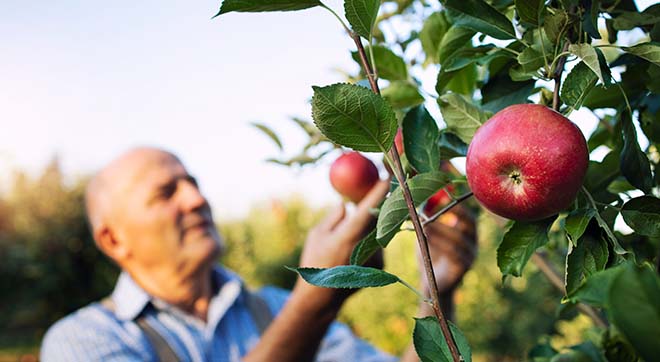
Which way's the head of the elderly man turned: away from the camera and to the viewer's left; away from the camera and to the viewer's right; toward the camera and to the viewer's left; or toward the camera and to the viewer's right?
toward the camera and to the viewer's right

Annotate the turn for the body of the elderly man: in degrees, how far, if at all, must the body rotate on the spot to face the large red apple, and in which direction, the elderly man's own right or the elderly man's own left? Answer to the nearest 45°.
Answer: approximately 45° to the elderly man's own right

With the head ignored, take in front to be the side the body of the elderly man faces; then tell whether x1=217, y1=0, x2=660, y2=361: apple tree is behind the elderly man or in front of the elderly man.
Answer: in front

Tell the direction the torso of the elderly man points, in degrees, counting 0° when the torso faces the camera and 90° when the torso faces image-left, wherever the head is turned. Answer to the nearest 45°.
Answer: approximately 315°

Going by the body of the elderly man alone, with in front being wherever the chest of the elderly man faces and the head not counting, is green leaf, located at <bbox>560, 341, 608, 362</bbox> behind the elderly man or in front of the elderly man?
in front
